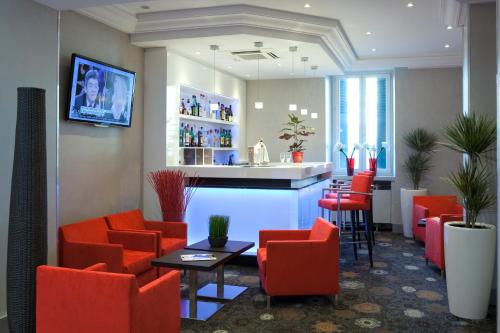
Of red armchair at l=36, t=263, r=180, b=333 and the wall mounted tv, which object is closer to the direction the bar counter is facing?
the red armchair

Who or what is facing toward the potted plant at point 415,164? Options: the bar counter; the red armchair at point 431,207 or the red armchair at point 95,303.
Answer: the red armchair at point 95,303

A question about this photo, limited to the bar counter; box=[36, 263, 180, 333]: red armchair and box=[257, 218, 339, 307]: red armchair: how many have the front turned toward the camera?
1

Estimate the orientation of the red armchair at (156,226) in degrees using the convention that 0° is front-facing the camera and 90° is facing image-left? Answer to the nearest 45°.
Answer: approximately 315°

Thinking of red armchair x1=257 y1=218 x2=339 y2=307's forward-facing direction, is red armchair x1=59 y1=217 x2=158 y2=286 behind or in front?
in front

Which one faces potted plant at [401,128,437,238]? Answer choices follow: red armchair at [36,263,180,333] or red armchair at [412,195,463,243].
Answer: red armchair at [36,263,180,333]

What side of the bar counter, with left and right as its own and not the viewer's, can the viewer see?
front

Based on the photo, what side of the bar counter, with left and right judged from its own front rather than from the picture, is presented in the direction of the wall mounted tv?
right

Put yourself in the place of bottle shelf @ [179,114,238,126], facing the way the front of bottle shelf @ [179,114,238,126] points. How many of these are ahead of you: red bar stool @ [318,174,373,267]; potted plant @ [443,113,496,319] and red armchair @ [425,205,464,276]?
3

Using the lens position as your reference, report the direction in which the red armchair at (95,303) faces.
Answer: facing away from the viewer and to the right of the viewer

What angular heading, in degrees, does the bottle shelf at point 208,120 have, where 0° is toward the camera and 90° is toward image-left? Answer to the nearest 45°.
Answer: approximately 315°
